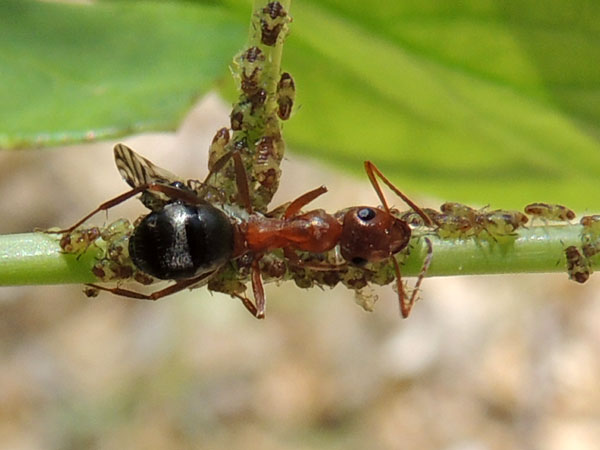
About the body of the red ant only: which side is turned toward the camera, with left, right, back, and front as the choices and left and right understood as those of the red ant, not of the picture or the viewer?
right
